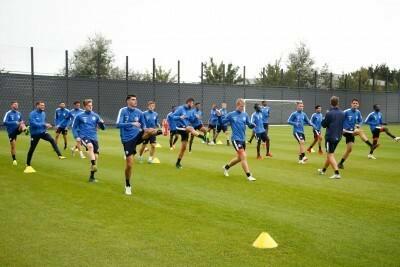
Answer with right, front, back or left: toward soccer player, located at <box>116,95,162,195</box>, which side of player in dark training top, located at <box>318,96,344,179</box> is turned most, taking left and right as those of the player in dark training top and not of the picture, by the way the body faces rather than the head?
left

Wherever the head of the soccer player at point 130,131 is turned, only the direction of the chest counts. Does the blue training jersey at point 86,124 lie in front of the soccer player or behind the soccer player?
behind

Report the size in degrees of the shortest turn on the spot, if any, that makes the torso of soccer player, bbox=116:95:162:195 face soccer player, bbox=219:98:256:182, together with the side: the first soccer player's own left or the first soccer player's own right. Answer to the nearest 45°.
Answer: approximately 90° to the first soccer player's own left

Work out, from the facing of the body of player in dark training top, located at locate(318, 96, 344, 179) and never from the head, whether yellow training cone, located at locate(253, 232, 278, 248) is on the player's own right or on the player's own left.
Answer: on the player's own left

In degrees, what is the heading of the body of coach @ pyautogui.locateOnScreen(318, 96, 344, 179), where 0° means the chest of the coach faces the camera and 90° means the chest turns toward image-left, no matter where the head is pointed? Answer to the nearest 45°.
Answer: approximately 135°

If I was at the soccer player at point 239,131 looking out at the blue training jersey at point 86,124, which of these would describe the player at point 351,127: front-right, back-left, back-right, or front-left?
back-right

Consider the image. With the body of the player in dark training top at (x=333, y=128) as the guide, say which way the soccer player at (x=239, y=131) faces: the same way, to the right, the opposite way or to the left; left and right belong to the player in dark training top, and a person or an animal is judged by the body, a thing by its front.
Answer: the opposite way
